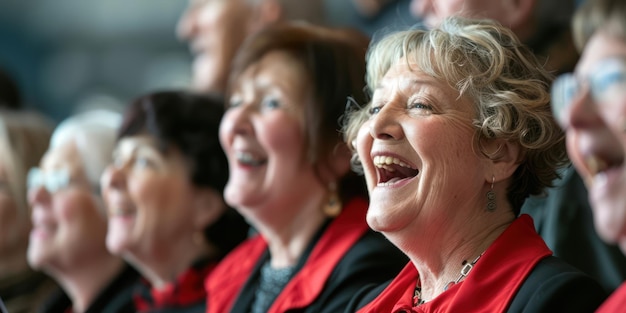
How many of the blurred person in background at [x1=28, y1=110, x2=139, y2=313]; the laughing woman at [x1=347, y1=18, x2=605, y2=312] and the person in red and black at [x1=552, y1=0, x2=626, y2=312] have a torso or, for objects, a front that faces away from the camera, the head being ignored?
0

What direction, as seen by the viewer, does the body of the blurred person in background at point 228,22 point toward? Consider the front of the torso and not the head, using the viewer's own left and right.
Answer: facing to the left of the viewer

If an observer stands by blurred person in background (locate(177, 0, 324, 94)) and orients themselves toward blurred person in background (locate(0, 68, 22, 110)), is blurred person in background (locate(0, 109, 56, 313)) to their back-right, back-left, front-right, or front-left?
front-left

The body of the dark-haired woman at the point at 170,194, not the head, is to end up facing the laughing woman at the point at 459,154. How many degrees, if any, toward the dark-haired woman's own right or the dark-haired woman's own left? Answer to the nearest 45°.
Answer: approximately 90° to the dark-haired woman's own left

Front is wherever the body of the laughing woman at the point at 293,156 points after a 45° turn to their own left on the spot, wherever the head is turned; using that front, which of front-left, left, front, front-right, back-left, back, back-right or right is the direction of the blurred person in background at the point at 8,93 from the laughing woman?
back-right

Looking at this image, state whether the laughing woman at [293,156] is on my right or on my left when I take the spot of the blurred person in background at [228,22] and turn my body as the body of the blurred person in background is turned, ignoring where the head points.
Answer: on my left
